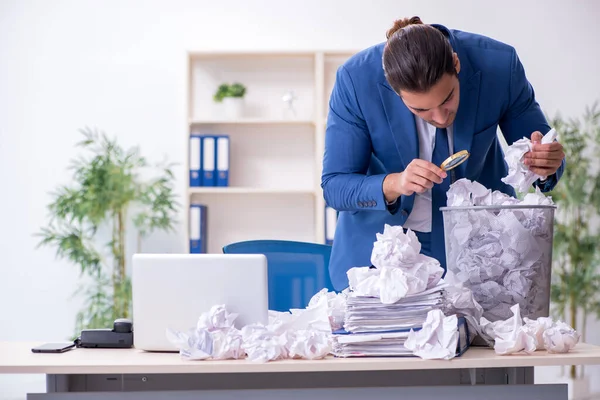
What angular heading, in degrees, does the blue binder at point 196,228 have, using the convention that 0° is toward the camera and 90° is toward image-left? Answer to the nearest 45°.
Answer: approximately 0°

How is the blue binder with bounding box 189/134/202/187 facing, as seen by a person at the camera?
facing the viewer

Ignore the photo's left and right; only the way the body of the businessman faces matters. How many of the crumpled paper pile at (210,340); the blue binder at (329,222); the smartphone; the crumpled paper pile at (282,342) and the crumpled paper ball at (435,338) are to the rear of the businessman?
1

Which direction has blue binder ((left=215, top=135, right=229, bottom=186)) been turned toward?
toward the camera

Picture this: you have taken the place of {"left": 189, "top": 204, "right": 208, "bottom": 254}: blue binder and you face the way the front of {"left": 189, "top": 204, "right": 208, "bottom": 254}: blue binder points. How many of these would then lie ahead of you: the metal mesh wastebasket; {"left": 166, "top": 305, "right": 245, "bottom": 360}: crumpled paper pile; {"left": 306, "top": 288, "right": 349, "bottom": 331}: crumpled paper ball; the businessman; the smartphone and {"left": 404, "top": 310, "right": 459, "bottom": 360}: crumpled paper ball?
6

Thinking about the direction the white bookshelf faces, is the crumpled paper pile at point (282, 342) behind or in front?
in front

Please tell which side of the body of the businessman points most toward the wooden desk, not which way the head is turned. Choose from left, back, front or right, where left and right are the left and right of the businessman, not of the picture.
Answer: front

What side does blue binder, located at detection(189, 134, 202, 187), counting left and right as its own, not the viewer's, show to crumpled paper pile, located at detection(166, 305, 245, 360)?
front

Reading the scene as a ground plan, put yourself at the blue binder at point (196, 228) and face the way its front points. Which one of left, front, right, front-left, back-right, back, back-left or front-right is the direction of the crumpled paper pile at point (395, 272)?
front

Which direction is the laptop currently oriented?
away from the camera

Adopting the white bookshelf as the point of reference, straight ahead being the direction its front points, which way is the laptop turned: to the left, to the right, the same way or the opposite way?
the opposite way

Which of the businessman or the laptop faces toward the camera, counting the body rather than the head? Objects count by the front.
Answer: the businessman

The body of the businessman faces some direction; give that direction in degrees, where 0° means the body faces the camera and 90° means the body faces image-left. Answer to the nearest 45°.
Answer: approximately 0°

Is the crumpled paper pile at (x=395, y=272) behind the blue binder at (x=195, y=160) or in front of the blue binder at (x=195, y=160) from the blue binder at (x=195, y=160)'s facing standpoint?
in front

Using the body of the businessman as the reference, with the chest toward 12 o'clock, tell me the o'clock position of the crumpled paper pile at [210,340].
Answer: The crumpled paper pile is roughly at 1 o'clock from the businessman.

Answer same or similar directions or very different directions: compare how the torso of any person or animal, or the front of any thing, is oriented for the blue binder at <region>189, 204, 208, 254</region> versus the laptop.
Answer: very different directions
